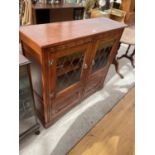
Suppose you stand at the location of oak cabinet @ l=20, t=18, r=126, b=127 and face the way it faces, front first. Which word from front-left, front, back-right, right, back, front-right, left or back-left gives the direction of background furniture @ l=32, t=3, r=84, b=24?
back-left

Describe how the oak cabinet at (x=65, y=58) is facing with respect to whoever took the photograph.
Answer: facing the viewer and to the right of the viewer

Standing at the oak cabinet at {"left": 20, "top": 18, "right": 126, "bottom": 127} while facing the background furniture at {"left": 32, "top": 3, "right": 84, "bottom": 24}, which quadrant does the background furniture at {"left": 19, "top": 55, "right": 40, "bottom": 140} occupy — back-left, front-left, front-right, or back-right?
back-left

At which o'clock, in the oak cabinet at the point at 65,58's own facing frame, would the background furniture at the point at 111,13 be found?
The background furniture is roughly at 8 o'clock from the oak cabinet.

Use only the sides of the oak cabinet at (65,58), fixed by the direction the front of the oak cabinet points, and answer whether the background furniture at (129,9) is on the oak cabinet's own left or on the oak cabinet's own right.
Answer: on the oak cabinet's own left
